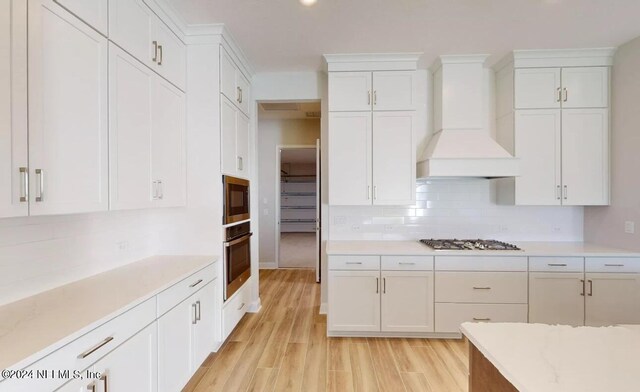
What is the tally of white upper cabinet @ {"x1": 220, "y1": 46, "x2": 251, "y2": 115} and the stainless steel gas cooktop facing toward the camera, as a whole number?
1

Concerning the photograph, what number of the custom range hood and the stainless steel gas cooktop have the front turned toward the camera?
2

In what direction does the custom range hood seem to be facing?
toward the camera

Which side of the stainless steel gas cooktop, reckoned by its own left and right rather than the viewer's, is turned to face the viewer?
front

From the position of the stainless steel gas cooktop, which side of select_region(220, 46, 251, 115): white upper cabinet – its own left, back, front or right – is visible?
front

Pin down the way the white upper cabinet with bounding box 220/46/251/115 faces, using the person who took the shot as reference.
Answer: facing to the right of the viewer

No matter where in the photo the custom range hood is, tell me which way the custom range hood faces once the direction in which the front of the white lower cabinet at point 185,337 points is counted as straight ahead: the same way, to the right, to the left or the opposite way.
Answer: to the right

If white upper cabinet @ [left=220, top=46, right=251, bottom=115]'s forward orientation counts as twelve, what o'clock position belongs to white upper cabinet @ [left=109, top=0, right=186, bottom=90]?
white upper cabinet @ [left=109, top=0, right=186, bottom=90] is roughly at 4 o'clock from white upper cabinet @ [left=220, top=46, right=251, bottom=115].

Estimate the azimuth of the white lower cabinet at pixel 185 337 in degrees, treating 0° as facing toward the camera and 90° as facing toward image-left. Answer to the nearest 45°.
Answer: approximately 315°

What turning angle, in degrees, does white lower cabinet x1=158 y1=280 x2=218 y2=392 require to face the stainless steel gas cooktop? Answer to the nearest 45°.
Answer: approximately 45° to its left
